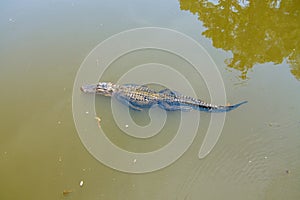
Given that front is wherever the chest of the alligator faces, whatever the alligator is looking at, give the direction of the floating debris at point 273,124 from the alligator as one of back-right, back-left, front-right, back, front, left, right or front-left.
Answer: back

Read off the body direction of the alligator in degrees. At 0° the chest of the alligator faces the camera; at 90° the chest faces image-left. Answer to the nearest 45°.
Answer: approximately 90°
